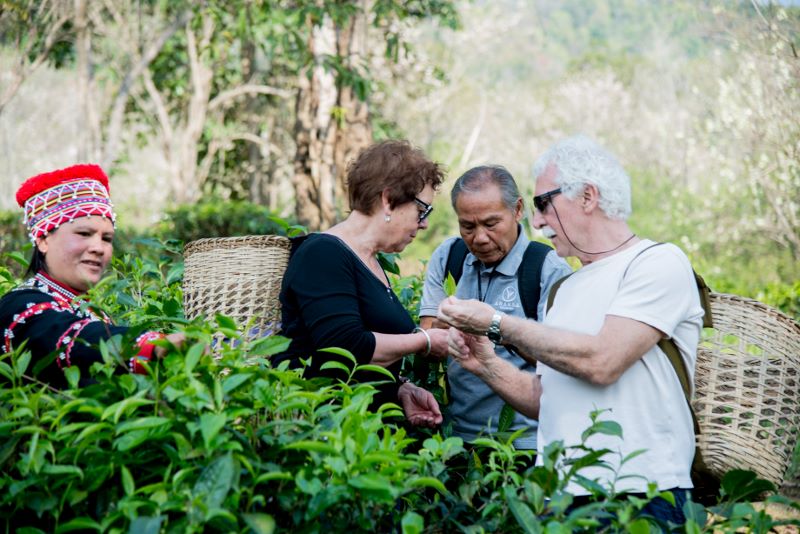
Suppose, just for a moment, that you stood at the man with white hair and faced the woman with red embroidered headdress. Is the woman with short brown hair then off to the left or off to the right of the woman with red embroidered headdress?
right

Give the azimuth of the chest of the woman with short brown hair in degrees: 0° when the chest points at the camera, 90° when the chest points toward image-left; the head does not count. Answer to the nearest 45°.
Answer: approximately 270°

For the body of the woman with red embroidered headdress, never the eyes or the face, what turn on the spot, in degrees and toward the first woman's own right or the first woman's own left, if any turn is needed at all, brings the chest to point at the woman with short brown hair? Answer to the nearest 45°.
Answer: approximately 45° to the first woman's own left

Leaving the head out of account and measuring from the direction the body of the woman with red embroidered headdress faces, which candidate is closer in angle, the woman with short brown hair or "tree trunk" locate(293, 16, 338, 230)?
the woman with short brown hair

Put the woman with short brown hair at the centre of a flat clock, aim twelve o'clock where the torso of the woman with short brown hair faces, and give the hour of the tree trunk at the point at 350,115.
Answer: The tree trunk is roughly at 9 o'clock from the woman with short brown hair.

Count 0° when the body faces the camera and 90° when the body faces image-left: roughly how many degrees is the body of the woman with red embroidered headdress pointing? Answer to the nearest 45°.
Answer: approximately 315°

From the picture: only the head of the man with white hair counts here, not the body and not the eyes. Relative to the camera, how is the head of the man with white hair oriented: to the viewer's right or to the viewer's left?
to the viewer's left

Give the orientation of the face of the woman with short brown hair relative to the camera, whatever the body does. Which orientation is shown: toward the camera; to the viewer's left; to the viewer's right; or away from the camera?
to the viewer's right

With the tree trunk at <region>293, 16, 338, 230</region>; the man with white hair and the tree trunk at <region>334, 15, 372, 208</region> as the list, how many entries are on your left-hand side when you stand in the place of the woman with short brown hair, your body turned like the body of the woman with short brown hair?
2

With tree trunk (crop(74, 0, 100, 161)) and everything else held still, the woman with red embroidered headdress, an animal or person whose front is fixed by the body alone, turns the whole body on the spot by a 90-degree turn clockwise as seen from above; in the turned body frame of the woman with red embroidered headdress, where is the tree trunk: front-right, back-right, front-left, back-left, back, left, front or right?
back-right

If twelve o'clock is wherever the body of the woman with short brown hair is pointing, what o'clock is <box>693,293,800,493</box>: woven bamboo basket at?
The woven bamboo basket is roughly at 1 o'clock from the woman with short brown hair.

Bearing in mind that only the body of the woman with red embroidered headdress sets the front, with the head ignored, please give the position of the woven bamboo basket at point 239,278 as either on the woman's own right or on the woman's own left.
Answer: on the woman's own left
